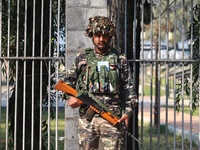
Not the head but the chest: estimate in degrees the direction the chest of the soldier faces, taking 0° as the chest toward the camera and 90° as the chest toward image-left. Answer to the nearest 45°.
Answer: approximately 0°

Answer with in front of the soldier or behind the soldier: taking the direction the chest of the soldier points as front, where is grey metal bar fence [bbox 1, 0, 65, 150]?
behind
